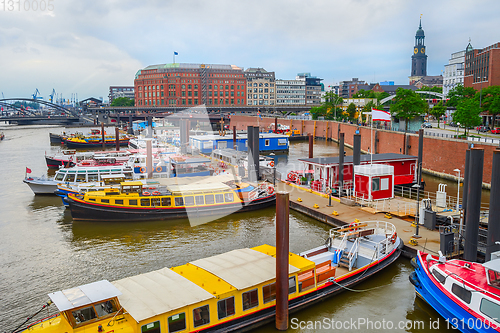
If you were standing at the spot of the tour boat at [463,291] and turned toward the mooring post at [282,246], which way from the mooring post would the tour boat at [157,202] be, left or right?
right

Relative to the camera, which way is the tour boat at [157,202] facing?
to the viewer's left

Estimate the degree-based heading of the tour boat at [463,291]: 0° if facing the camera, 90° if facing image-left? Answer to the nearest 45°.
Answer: approximately 135°

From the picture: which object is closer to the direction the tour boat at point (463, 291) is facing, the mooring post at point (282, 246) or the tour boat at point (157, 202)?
the tour boat
